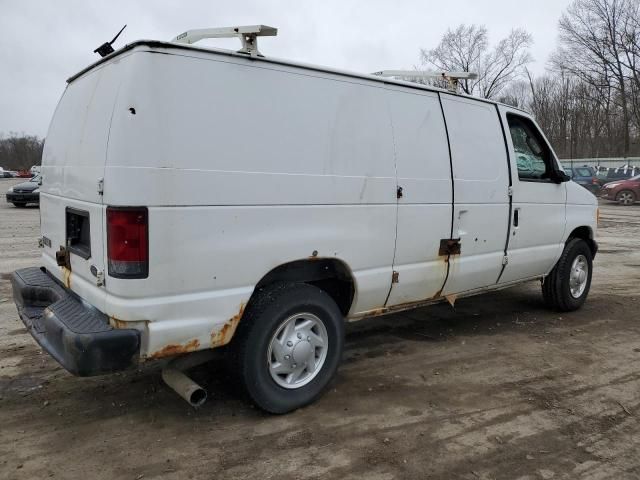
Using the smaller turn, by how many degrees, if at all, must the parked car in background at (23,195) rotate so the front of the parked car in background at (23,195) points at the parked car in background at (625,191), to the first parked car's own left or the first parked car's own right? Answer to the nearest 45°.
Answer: approximately 135° to the first parked car's own left

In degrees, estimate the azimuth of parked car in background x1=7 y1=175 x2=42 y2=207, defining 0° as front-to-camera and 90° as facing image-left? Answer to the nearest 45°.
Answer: approximately 45°

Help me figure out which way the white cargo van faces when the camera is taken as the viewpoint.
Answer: facing away from the viewer and to the right of the viewer

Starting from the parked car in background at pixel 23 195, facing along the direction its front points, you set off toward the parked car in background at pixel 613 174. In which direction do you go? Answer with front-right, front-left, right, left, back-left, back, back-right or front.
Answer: back-left

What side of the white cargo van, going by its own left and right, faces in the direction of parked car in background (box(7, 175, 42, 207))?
left

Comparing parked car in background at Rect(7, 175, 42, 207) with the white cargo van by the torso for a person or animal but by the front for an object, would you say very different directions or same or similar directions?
very different directions
